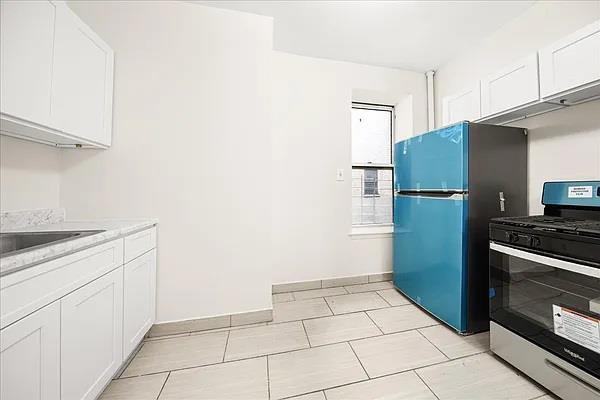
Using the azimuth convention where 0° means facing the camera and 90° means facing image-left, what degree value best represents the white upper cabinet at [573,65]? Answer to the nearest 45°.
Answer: approximately 45°

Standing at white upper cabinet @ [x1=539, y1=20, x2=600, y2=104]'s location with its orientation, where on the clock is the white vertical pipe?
The white vertical pipe is roughly at 3 o'clock from the white upper cabinet.

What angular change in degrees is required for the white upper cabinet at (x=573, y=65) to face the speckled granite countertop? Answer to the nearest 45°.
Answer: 0° — it already faces it

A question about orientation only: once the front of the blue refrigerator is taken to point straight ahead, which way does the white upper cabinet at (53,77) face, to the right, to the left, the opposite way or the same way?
the opposite way

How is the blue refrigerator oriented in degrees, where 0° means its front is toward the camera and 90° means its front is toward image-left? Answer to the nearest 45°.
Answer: approximately 45°

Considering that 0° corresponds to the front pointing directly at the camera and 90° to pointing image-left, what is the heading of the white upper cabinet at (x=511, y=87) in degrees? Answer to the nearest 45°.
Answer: approximately 45°
